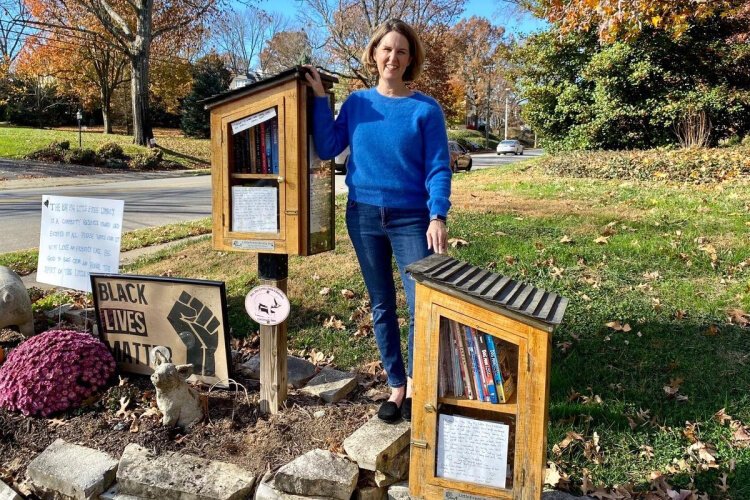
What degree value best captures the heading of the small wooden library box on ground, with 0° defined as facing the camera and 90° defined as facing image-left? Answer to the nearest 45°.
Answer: approximately 0°

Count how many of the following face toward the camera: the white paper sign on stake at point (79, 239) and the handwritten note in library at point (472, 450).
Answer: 2

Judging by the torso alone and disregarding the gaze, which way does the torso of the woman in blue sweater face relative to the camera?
toward the camera

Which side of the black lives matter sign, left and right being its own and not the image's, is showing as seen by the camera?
front

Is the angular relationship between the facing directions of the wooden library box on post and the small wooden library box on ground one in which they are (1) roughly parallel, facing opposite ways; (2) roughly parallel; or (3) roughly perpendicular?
roughly parallel

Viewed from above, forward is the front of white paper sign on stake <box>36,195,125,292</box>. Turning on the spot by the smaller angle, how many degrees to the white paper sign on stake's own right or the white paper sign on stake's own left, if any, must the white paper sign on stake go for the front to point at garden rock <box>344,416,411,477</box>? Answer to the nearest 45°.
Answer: approximately 45° to the white paper sign on stake's own left

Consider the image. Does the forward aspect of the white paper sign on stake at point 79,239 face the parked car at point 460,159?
no

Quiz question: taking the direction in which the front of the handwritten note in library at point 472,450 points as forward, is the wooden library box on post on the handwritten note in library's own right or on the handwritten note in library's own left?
on the handwritten note in library's own right

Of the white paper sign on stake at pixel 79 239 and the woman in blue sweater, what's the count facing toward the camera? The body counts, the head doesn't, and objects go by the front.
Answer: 2

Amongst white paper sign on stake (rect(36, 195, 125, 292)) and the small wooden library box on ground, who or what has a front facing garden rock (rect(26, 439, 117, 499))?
the white paper sign on stake

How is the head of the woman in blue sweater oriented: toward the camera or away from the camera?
toward the camera

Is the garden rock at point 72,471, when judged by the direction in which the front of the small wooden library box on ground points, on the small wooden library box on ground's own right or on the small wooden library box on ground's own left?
on the small wooden library box on ground's own right

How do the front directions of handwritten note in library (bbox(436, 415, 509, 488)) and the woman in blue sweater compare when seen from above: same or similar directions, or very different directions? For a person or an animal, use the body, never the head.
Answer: same or similar directions

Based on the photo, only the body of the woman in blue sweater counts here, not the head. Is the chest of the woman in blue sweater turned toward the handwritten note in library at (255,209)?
no

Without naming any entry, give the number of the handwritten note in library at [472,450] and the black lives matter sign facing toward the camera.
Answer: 2

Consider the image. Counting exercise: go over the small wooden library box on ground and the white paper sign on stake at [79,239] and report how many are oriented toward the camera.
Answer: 2

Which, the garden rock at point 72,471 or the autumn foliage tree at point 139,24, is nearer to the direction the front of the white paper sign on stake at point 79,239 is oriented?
the garden rock

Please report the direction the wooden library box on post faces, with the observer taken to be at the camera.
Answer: facing the viewer and to the left of the viewer

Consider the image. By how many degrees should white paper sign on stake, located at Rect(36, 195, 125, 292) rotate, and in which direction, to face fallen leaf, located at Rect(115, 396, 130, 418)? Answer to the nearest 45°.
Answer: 0° — it already faces it

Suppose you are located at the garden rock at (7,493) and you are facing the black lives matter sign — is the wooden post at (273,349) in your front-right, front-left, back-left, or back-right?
front-right

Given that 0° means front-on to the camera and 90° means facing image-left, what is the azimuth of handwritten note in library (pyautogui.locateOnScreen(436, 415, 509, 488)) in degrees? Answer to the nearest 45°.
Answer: approximately 0°
